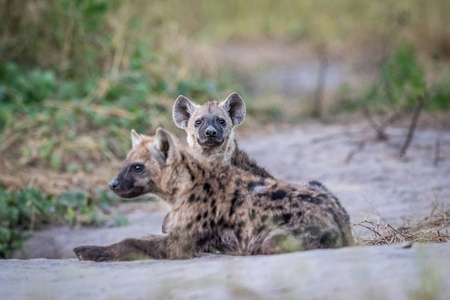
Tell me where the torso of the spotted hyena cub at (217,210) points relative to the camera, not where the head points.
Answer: to the viewer's left

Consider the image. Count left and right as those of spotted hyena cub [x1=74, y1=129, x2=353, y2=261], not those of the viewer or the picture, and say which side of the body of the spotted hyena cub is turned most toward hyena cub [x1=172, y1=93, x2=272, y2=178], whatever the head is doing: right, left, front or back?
right

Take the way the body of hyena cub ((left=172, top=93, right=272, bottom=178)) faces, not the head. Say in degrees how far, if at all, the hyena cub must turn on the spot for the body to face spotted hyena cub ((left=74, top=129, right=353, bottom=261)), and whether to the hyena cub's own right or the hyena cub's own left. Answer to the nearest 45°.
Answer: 0° — it already faces it

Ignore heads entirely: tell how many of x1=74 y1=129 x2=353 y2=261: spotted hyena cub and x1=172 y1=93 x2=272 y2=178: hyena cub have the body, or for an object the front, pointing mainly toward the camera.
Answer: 1
